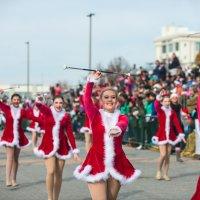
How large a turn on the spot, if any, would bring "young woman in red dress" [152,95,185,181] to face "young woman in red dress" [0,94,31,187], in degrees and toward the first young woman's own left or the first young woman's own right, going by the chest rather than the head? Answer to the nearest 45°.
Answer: approximately 45° to the first young woman's own right

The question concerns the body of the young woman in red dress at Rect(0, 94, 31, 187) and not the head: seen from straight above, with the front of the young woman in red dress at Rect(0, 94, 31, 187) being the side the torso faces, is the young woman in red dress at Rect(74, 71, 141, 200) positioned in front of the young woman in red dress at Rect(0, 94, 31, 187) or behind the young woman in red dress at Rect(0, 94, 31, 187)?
in front

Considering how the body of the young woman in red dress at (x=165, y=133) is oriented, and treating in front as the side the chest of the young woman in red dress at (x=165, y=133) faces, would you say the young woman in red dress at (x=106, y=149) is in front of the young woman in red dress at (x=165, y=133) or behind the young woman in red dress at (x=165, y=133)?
in front

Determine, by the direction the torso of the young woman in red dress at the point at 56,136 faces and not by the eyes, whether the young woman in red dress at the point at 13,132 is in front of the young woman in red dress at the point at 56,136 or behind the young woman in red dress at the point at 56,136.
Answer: behind

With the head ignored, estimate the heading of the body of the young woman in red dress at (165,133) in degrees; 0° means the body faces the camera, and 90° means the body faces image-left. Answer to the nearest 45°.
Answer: approximately 0°
